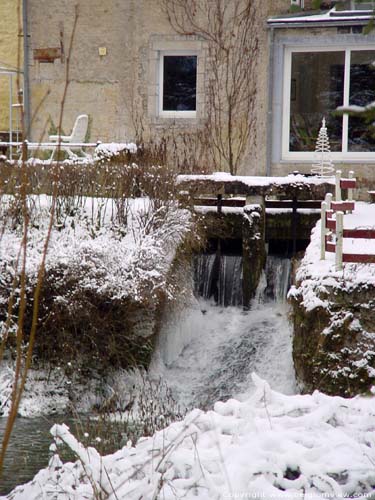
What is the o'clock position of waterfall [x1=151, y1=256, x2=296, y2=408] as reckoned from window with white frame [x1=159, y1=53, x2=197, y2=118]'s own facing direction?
The waterfall is roughly at 12 o'clock from the window with white frame.

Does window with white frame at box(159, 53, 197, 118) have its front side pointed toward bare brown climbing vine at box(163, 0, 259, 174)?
no

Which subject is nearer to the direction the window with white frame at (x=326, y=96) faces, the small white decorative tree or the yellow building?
the small white decorative tree

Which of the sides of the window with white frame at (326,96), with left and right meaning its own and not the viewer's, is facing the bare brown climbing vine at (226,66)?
right

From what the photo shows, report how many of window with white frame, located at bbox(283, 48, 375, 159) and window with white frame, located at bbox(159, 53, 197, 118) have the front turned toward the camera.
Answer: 2

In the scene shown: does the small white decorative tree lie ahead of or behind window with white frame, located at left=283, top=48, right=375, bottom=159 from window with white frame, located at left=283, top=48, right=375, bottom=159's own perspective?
ahead

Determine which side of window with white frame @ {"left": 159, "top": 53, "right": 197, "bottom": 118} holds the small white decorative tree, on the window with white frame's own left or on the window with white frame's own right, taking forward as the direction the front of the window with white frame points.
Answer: on the window with white frame's own left

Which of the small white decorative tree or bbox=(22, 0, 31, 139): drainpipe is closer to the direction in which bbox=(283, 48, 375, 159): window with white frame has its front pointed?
the small white decorative tree

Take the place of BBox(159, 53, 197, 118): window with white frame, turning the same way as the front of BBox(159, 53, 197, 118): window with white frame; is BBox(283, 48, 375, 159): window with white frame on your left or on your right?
on your left

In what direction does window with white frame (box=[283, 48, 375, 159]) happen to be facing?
toward the camera

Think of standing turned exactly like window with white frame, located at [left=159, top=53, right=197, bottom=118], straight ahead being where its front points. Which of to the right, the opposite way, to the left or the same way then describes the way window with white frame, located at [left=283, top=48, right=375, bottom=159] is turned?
the same way

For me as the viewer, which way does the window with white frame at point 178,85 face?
facing the viewer

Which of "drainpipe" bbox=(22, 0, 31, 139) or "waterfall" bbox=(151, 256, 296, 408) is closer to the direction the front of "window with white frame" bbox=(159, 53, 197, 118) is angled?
the waterfall

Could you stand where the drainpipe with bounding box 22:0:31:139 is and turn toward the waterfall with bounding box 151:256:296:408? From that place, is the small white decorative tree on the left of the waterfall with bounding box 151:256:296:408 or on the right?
left

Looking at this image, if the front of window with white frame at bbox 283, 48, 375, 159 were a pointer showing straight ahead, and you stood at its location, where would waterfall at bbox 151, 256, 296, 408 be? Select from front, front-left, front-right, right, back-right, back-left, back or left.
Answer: front

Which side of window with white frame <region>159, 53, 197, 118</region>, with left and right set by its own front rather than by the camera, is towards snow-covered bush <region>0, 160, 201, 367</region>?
front
